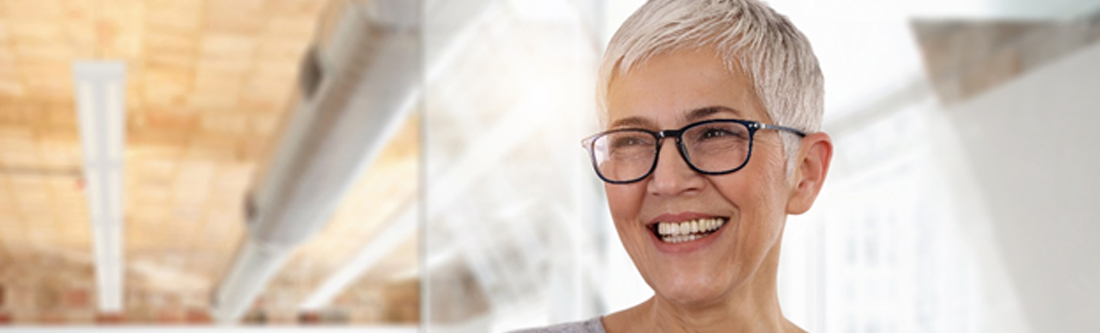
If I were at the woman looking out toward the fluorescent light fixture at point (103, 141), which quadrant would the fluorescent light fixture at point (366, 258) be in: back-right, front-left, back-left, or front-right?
front-right

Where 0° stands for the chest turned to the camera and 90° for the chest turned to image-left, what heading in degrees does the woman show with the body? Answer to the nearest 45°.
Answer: approximately 45°

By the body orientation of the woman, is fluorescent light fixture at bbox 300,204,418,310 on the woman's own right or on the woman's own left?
on the woman's own right

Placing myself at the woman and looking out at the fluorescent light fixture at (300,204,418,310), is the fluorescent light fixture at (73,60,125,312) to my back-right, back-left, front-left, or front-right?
front-left

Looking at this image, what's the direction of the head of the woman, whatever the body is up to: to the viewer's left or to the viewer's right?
to the viewer's left

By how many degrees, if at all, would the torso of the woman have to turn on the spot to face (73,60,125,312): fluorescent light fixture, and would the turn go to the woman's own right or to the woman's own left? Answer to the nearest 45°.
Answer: approximately 90° to the woman's own right
